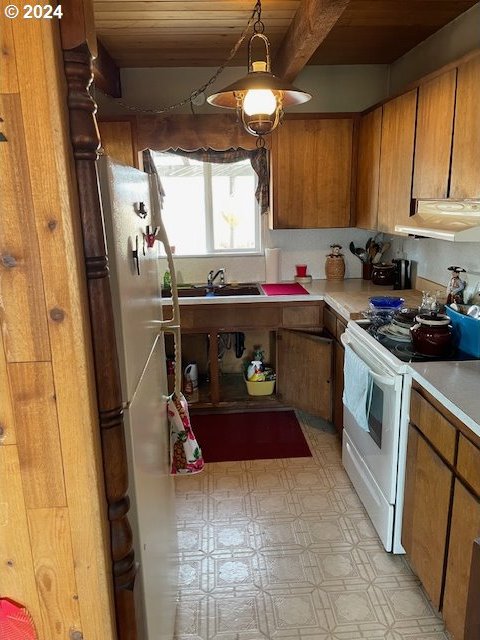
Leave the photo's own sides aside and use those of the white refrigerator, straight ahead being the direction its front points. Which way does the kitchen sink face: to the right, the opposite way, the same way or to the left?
to the right

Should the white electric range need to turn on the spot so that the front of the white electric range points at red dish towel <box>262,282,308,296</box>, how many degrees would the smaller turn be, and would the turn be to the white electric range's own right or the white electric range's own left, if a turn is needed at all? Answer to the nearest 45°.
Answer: approximately 45° to the white electric range's own right

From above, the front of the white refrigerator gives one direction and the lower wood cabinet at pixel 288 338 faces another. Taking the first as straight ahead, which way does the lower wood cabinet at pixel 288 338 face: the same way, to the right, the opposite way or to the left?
to the right

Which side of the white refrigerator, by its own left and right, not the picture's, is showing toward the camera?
right

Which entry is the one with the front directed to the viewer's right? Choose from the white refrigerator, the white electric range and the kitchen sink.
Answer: the white refrigerator

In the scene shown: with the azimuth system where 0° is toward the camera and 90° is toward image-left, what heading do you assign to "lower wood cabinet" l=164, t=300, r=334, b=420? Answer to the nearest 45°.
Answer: approximately 0°

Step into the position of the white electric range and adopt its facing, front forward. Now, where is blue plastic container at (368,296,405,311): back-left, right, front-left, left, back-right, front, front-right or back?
right

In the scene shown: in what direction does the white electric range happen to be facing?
to the viewer's left

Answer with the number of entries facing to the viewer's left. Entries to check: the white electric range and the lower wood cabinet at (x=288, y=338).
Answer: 1

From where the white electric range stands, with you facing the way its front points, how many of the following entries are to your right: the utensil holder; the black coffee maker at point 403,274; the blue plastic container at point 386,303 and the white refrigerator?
3
